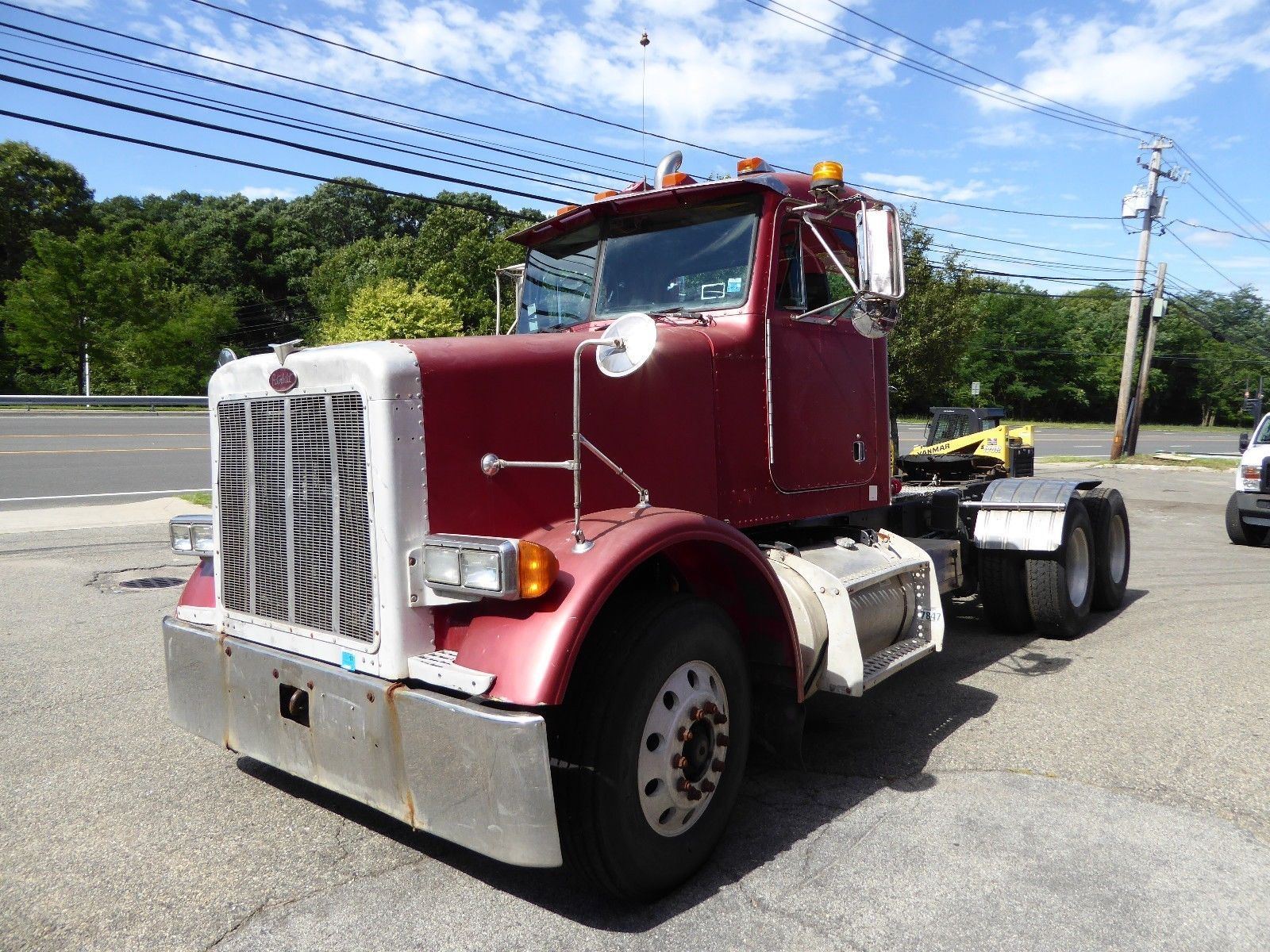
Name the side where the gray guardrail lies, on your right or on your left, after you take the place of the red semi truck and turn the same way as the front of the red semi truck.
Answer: on your right

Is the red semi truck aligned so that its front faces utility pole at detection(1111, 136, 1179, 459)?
no

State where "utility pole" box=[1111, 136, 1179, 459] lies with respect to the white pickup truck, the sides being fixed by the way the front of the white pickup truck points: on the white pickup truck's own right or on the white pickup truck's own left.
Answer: on the white pickup truck's own right

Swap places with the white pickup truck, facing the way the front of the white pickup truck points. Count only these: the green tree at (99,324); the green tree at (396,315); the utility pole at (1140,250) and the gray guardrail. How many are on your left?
0

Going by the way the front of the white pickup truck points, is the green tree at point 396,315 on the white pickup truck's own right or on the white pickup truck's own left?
on the white pickup truck's own right

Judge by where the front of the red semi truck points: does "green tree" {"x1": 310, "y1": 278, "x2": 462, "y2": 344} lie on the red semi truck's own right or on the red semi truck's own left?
on the red semi truck's own right

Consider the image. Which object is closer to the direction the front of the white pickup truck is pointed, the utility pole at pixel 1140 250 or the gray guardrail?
the gray guardrail

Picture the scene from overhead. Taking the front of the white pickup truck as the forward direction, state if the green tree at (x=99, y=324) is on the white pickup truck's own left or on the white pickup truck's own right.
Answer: on the white pickup truck's own right

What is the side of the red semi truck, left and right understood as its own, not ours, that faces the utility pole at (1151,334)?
back

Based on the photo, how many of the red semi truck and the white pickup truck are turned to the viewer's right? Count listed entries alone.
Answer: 0

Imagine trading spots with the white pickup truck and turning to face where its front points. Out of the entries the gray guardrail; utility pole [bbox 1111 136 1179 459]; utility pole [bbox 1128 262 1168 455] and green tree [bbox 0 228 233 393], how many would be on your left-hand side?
0

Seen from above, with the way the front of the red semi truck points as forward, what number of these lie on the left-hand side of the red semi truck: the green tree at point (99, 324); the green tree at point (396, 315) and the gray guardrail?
0

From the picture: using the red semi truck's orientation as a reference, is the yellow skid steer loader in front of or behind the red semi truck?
behind

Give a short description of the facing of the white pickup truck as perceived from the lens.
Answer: facing the viewer and to the left of the viewer

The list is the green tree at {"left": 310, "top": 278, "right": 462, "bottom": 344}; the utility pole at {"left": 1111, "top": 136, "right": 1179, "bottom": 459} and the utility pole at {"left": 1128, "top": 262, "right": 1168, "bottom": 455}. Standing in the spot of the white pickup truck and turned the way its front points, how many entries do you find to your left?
0

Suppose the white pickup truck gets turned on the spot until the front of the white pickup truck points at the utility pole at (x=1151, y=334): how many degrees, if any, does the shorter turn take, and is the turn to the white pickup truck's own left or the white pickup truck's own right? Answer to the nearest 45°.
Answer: approximately 135° to the white pickup truck's own right

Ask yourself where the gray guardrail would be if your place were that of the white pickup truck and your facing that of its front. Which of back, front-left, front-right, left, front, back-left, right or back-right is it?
front-right

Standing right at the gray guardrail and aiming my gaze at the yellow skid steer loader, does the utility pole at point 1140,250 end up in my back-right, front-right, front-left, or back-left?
front-left
